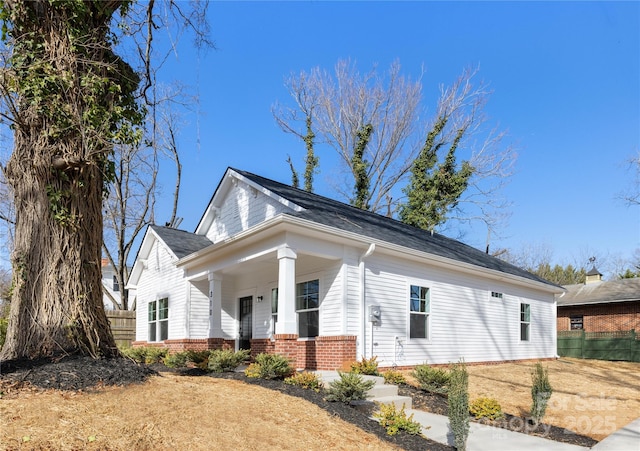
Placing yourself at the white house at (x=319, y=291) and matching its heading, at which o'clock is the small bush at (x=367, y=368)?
The small bush is roughly at 10 o'clock from the white house.

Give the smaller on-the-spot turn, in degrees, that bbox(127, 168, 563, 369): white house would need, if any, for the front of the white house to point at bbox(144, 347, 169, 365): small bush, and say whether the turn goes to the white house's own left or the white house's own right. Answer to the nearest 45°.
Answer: approximately 45° to the white house's own right

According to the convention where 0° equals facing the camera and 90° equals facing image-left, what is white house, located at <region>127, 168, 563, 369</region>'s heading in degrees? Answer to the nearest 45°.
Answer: approximately 45°

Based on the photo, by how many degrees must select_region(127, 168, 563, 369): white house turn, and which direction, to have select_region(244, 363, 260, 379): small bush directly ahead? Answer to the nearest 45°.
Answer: approximately 45° to its left

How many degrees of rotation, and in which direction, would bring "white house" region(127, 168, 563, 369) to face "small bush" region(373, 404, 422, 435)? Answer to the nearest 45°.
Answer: approximately 45° to its left

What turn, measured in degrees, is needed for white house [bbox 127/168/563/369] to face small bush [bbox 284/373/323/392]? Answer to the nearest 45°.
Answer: approximately 45° to its left

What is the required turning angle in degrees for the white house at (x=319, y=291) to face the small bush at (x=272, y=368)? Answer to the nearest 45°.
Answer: approximately 45° to its left

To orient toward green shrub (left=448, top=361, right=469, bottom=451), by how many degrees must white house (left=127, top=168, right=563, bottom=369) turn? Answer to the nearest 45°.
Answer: approximately 45° to its left
